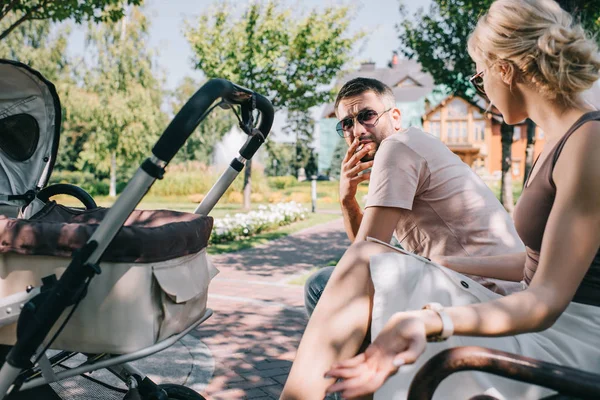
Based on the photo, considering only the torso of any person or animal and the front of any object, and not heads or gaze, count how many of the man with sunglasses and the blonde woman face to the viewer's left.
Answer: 2

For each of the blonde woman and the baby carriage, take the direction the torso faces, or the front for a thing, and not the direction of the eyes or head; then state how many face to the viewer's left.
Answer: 2

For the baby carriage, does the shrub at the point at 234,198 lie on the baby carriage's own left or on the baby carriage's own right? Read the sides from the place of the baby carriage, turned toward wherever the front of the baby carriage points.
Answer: on the baby carriage's own right

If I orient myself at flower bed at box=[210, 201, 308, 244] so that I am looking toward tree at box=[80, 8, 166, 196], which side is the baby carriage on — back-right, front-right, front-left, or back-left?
back-left

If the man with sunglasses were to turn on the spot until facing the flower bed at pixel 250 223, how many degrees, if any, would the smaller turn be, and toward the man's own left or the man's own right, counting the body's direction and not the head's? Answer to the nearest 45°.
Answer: approximately 90° to the man's own right

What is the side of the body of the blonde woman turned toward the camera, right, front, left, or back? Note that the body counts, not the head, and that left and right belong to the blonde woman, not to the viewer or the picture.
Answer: left

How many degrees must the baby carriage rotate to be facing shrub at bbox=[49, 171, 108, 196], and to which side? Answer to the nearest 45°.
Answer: approximately 90° to its right

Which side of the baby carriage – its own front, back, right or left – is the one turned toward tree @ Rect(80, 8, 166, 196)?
right

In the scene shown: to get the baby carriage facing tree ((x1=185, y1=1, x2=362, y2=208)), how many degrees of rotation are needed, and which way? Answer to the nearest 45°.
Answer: approximately 90° to its right

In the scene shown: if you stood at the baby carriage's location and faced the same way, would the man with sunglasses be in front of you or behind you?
behind

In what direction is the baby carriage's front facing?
to the viewer's left

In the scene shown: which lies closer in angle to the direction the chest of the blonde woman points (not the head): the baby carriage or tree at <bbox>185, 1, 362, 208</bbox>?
the baby carriage

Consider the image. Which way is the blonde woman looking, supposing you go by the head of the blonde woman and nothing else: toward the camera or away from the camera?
away from the camera
